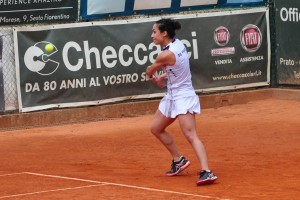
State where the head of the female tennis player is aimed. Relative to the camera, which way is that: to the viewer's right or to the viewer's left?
to the viewer's left

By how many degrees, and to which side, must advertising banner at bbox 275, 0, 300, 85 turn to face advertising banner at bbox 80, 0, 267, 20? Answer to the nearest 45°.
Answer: approximately 45° to its right

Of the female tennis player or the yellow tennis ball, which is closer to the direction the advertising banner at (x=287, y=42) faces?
the female tennis player

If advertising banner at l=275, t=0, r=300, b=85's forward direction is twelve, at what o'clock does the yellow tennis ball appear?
The yellow tennis ball is roughly at 2 o'clock from the advertising banner.

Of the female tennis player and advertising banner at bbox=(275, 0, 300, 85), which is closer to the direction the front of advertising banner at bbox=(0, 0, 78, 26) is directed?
the female tennis player

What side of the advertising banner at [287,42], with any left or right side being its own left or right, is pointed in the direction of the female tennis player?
front

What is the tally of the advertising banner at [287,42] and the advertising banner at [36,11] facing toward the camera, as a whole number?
2

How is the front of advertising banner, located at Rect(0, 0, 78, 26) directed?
toward the camera

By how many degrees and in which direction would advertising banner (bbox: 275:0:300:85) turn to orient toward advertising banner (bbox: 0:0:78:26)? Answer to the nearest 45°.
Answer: approximately 45° to its right

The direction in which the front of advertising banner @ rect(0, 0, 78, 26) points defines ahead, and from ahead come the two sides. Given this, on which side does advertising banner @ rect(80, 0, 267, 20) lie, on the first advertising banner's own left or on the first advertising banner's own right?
on the first advertising banner's own left
